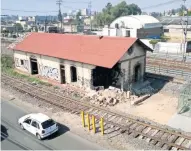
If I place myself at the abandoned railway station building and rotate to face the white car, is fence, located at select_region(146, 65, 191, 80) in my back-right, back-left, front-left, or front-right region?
back-left

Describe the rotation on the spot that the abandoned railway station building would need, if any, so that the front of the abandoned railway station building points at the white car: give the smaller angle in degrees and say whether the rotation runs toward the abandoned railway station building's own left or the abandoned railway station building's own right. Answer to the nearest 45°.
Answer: approximately 45° to the abandoned railway station building's own left

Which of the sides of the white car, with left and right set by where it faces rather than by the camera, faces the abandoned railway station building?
right

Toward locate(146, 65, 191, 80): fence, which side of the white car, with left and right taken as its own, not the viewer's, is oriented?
right

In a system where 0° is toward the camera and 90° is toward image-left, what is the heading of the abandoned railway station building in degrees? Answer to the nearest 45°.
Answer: approximately 45°

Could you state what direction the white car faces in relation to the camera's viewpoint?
facing away from the viewer and to the left of the viewer

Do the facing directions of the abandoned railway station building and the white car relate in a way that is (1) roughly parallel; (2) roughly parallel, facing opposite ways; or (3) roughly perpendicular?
roughly perpendicular
